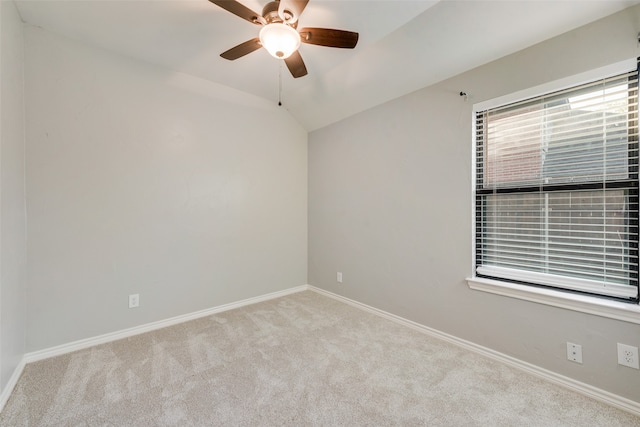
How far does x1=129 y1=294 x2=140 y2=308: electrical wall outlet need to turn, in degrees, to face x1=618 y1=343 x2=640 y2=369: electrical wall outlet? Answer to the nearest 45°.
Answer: approximately 45° to its left

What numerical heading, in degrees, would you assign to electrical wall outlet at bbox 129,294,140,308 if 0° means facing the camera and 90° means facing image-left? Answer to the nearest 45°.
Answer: approximately 0°

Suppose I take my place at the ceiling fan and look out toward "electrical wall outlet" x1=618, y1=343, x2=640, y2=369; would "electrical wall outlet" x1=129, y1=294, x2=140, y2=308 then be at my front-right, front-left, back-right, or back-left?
back-left
